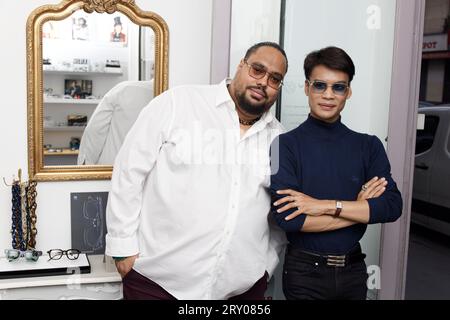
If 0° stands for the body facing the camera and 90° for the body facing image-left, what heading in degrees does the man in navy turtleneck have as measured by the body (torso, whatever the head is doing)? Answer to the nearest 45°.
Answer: approximately 0°

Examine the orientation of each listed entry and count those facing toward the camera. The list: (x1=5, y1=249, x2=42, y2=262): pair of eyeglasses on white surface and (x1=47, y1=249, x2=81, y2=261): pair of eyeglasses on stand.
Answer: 2

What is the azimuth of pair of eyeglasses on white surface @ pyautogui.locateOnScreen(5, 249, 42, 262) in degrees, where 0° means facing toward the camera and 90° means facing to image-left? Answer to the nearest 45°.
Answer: approximately 0°

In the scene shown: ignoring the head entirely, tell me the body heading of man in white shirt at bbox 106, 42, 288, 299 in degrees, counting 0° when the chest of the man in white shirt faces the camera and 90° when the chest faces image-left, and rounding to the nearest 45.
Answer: approximately 315°
